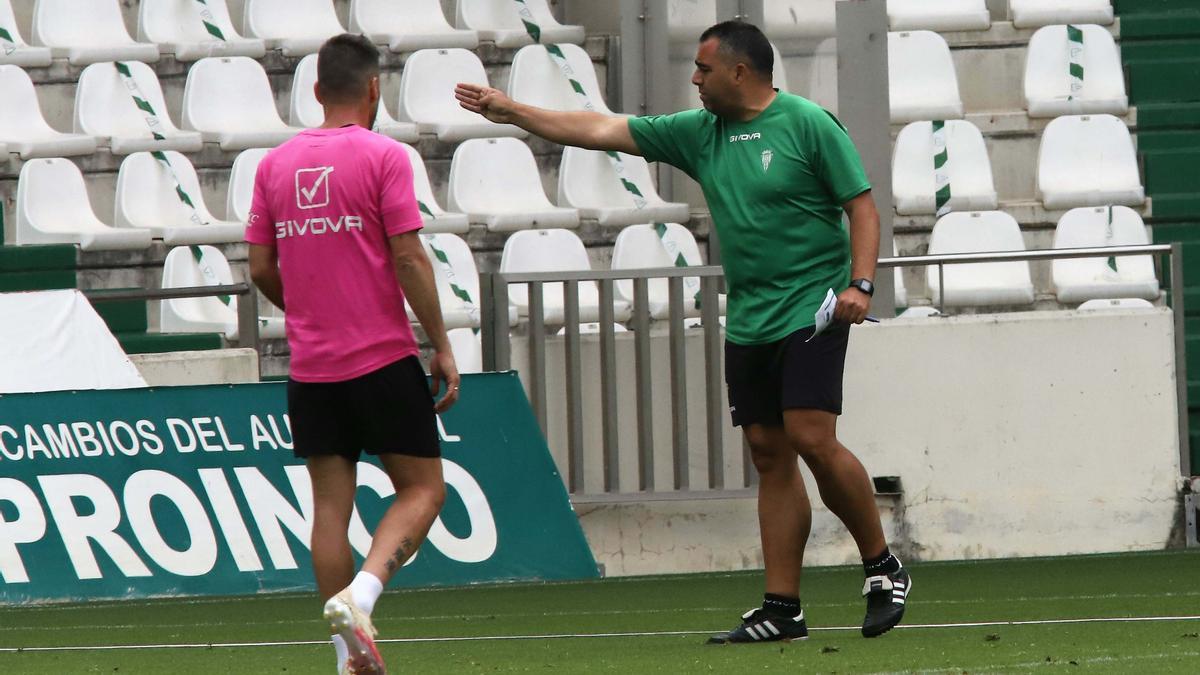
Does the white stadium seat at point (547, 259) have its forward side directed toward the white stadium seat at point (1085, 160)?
no

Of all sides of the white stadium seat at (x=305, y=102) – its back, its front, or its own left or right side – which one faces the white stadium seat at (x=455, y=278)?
front

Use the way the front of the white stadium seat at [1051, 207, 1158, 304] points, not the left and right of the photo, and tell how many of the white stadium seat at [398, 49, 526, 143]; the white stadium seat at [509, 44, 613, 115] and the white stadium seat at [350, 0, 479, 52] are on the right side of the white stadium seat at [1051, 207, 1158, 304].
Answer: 3

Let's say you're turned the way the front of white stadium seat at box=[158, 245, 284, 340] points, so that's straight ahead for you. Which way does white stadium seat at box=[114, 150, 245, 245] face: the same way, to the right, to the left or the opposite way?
the same way

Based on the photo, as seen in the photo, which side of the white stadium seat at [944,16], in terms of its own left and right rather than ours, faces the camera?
front

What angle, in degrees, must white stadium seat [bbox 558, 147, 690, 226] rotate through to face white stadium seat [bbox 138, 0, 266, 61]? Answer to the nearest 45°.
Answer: approximately 135° to its right

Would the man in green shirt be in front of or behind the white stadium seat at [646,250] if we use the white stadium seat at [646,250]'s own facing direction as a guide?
in front

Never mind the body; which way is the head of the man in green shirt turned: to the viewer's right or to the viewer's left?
to the viewer's left

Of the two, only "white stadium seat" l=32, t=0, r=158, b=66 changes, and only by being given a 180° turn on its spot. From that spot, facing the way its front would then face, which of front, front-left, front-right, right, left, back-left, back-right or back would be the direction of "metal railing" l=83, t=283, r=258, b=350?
back-left

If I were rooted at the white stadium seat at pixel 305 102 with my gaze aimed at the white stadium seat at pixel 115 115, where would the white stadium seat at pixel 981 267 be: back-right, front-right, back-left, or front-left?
back-left

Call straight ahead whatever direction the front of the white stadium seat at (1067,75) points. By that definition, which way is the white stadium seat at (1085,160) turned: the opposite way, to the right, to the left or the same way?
the same way

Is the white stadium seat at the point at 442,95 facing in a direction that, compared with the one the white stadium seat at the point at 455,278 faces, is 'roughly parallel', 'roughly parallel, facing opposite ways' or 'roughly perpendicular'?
roughly parallel

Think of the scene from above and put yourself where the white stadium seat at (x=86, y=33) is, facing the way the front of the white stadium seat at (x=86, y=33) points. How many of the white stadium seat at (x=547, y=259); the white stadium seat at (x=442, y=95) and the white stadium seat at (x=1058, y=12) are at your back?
0
